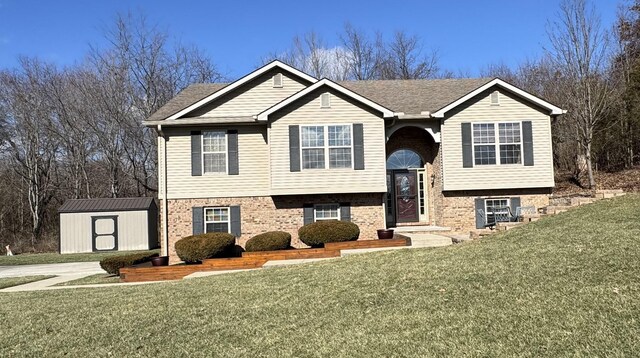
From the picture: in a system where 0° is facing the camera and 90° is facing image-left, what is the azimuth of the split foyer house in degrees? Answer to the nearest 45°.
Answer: approximately 0°

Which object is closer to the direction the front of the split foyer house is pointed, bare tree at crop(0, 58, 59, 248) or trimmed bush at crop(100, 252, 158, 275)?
the trimmed bush

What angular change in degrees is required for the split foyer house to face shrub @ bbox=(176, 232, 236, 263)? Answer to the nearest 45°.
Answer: approximately 45° to its right

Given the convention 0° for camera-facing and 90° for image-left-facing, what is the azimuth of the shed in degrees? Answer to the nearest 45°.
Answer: approximately 0°

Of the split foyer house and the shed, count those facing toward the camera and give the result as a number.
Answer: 2

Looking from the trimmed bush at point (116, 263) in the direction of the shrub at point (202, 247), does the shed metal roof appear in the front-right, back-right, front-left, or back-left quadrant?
back-left

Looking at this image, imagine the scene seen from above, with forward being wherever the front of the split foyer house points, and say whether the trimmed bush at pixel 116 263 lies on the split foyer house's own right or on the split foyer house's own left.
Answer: on the split foyer house's own right

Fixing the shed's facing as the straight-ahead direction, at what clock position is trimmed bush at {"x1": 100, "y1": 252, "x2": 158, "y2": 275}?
The trimmed bush is roughly at 12 o'clock from the shed.

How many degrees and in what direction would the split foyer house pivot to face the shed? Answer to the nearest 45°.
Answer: approximately 135° to its right

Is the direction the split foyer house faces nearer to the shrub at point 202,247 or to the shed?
the shrub
